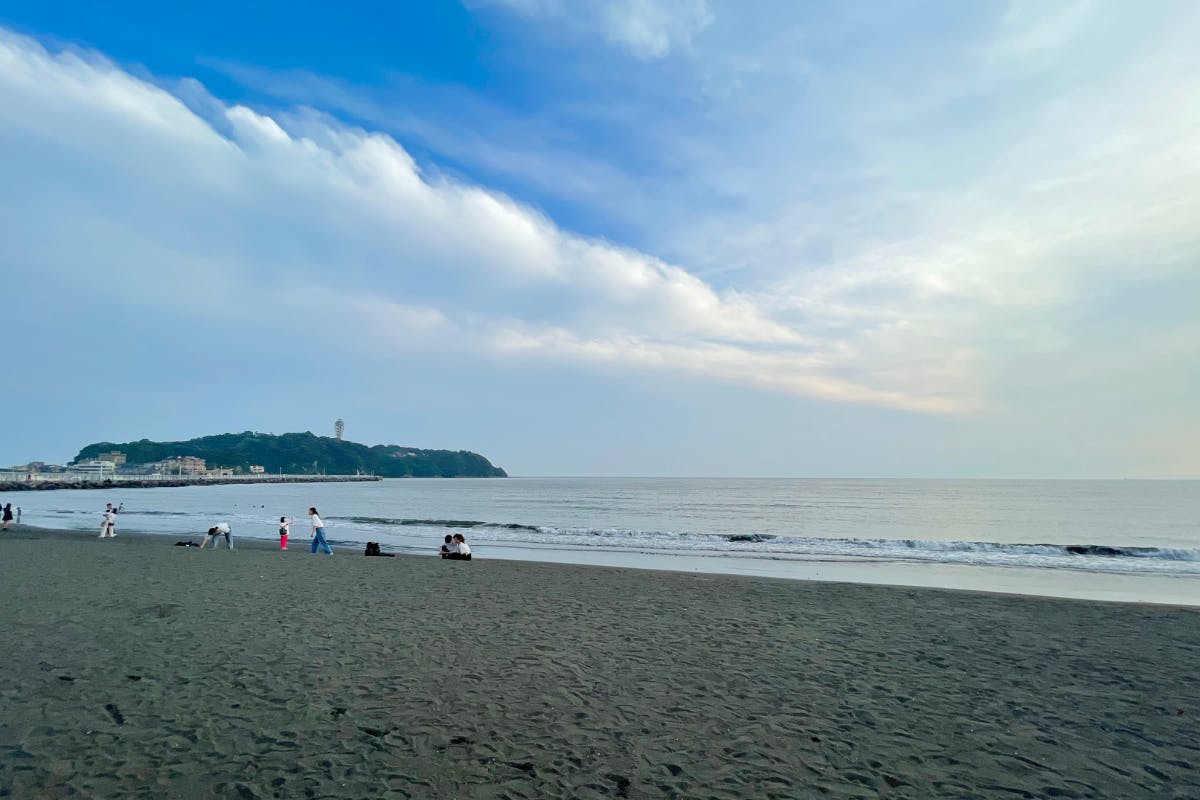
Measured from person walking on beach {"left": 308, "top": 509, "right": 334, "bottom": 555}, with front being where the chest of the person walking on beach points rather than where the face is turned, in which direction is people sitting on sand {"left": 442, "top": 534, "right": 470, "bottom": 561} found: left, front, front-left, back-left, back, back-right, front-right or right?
back-left
